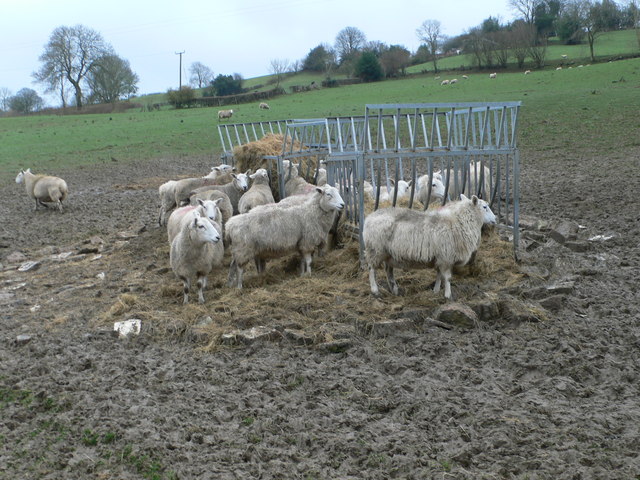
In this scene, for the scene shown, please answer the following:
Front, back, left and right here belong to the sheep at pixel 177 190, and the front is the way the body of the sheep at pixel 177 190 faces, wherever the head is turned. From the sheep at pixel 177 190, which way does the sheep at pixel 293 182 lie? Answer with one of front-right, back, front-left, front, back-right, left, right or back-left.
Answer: front-right

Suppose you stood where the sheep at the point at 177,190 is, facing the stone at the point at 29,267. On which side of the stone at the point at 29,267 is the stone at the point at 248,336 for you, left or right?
left

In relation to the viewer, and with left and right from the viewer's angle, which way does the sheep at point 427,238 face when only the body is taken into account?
facing to the right of the viewer

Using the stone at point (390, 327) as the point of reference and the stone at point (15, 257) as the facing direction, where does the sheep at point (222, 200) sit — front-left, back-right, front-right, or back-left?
front-right

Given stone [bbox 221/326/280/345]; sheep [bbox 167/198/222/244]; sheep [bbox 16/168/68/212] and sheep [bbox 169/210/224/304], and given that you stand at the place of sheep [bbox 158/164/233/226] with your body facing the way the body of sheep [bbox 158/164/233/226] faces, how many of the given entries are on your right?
3

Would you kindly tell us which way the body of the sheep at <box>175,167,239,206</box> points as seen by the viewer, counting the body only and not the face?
to the viewer's right
